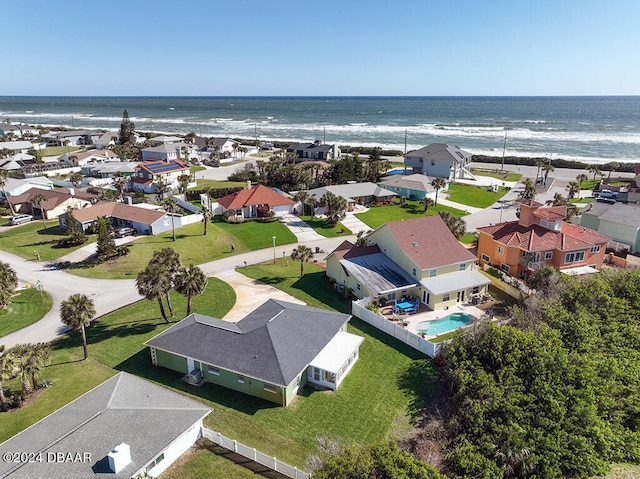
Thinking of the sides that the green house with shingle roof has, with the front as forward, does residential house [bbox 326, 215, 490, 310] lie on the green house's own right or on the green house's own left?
on the green house's own right

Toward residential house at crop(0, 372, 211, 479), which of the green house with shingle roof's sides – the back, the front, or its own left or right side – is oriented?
left

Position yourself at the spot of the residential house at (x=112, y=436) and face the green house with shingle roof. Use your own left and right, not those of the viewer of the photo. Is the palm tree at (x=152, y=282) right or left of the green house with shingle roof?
left

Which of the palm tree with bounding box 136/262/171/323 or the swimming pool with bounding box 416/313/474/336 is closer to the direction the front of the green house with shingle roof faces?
the palm tree

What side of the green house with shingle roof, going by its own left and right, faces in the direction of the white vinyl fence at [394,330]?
right

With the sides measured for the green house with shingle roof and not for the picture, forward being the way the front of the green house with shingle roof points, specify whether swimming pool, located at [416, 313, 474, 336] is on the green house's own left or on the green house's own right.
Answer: on the green house's own right

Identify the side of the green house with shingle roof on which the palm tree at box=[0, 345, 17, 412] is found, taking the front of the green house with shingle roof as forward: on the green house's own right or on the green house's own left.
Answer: on the green house's own left

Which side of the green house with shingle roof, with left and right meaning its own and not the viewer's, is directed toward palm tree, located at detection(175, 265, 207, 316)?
front

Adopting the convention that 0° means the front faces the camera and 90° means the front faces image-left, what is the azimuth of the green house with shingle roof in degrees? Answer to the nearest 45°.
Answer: approximately 135°

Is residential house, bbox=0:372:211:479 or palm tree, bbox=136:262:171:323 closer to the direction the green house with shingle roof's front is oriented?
the palm tree

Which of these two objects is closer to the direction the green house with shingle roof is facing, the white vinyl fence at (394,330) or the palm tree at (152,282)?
the palm tree
